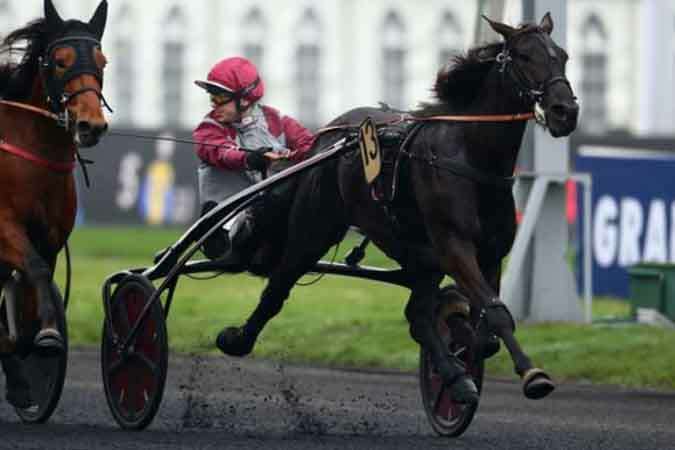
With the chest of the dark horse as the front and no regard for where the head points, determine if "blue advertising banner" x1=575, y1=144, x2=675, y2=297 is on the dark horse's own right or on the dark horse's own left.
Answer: on the dark horse's own left

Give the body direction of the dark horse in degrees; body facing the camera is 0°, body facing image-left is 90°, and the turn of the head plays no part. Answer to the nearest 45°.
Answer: approximately 315°

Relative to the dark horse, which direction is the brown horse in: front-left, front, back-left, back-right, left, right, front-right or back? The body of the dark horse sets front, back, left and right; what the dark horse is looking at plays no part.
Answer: back-right

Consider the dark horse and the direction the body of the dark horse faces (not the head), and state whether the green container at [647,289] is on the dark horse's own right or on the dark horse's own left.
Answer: on the dark horse's own left

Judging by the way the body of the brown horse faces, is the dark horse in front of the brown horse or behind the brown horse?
in front

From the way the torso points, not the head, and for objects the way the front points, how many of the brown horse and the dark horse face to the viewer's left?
0
